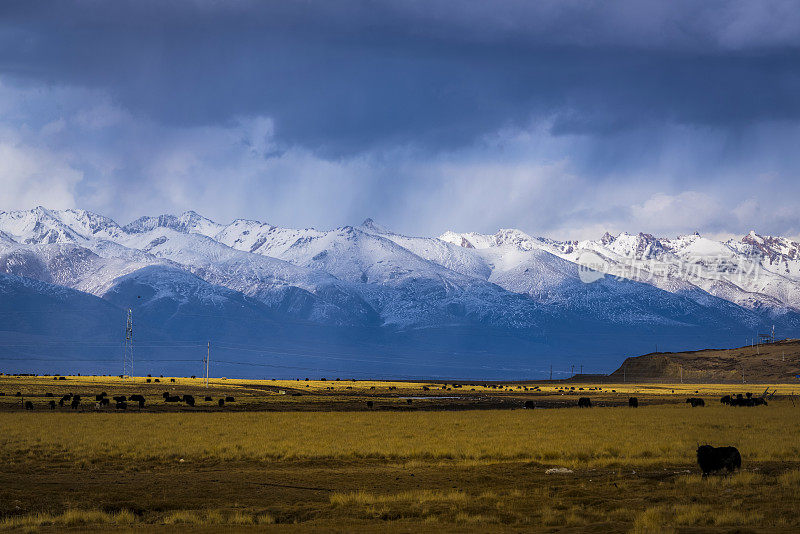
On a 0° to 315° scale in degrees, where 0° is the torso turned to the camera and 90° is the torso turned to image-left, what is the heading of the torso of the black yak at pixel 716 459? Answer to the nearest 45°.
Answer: approximately 90°
